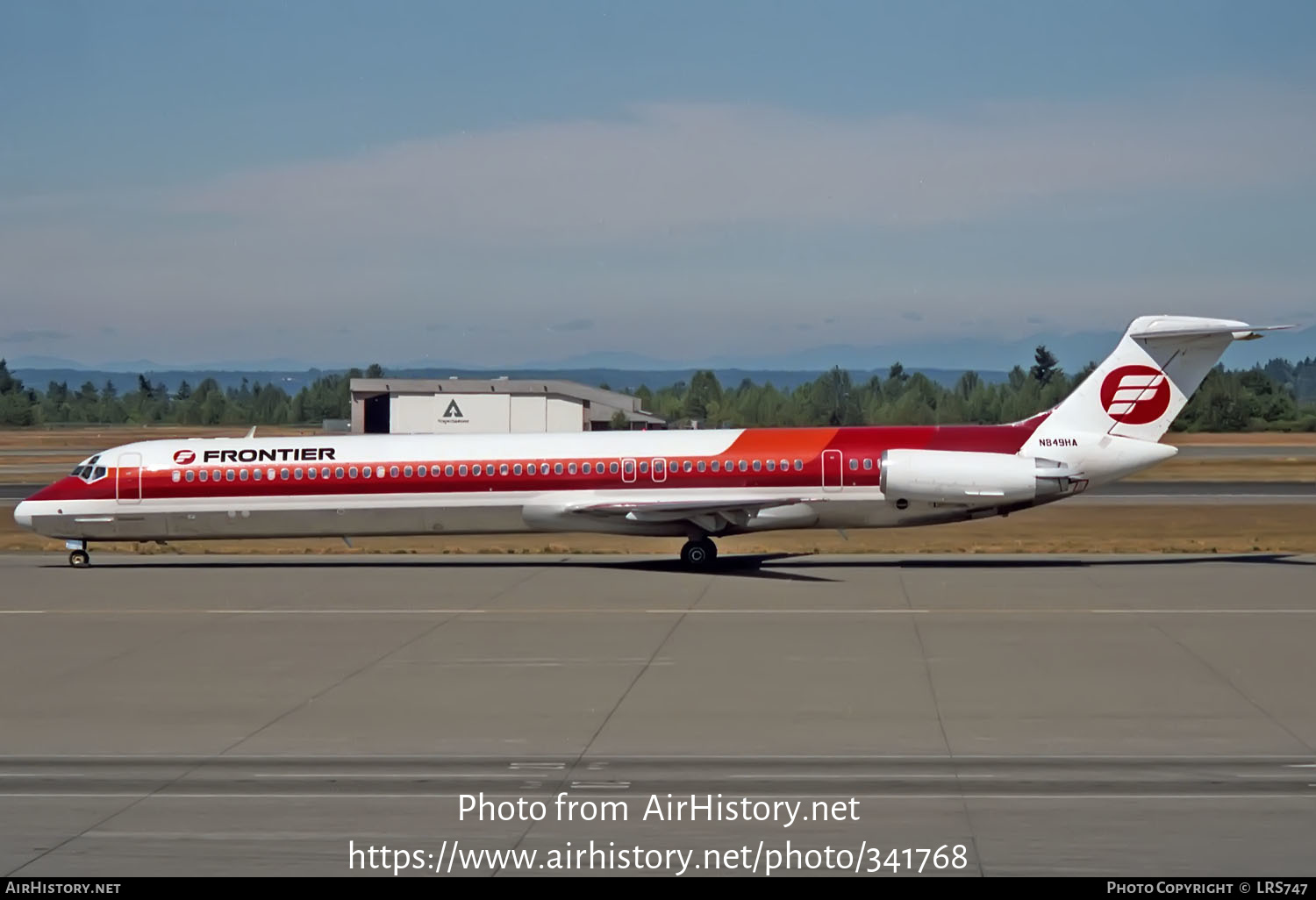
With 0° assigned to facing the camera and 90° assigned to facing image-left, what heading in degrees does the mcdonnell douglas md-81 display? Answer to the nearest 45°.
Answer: approximately 90°
